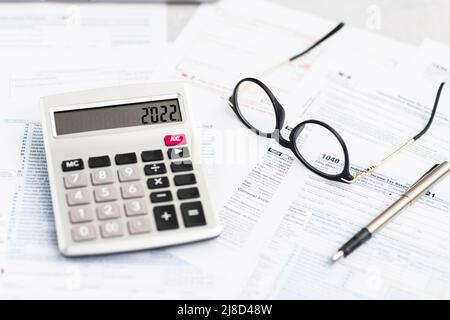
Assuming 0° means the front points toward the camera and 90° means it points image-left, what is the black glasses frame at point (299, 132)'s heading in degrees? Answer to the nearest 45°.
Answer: approximately 45°

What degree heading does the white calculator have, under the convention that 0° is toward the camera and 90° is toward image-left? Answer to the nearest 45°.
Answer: approximately 0°
